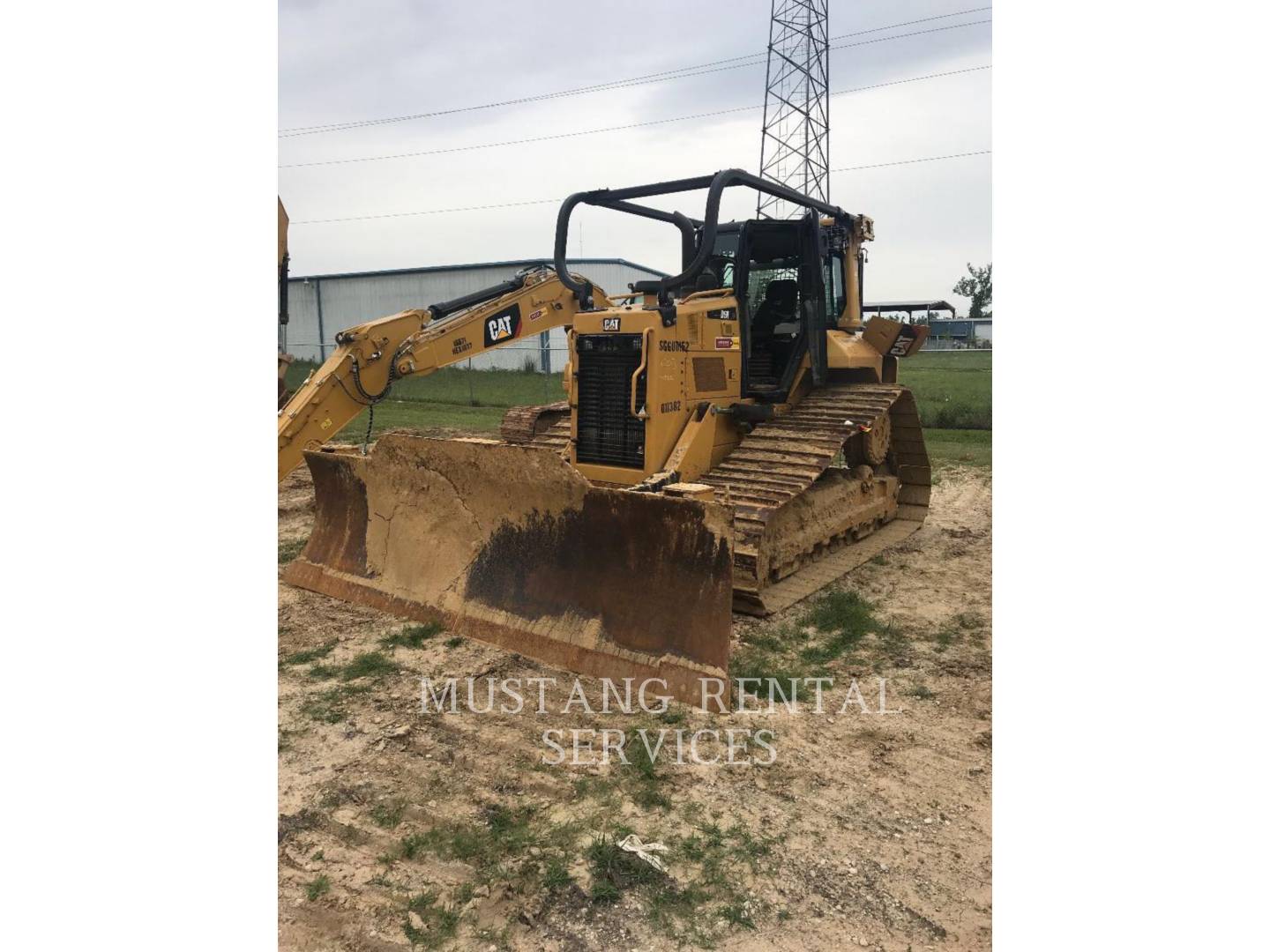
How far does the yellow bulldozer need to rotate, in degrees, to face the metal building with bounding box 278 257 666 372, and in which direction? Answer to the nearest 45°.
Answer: approximately 135° to its right

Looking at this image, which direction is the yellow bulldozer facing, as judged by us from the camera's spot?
facing the viewer and to the left of the viewer
